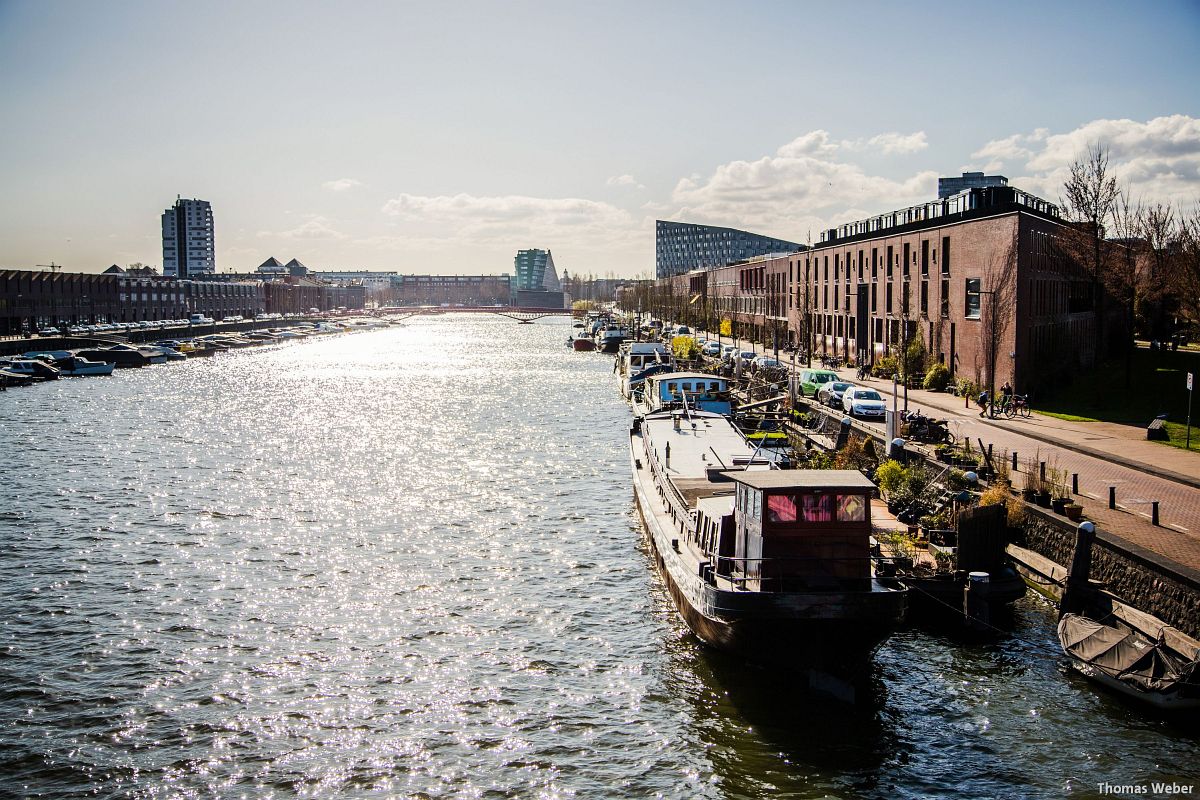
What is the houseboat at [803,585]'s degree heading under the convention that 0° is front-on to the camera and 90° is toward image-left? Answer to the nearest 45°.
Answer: approximately 180°

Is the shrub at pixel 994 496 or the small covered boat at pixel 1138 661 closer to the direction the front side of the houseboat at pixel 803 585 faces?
the shrub

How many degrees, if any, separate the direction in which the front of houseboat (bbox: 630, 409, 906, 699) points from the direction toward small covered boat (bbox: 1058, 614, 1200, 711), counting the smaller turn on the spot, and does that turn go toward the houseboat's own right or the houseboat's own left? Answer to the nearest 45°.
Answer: approximately 90° to the houseboat's own right

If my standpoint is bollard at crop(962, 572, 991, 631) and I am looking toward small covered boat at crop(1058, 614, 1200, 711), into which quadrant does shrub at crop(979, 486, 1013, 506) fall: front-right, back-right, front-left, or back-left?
back-left

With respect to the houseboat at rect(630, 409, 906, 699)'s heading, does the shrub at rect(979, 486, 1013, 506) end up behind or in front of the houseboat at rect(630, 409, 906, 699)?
behind
